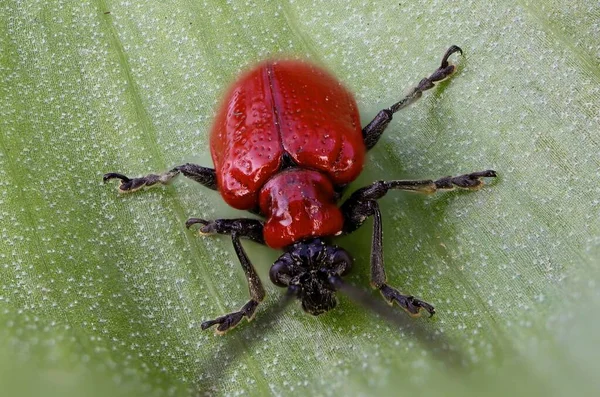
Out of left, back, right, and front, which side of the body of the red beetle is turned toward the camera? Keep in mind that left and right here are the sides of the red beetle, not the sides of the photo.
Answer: front
